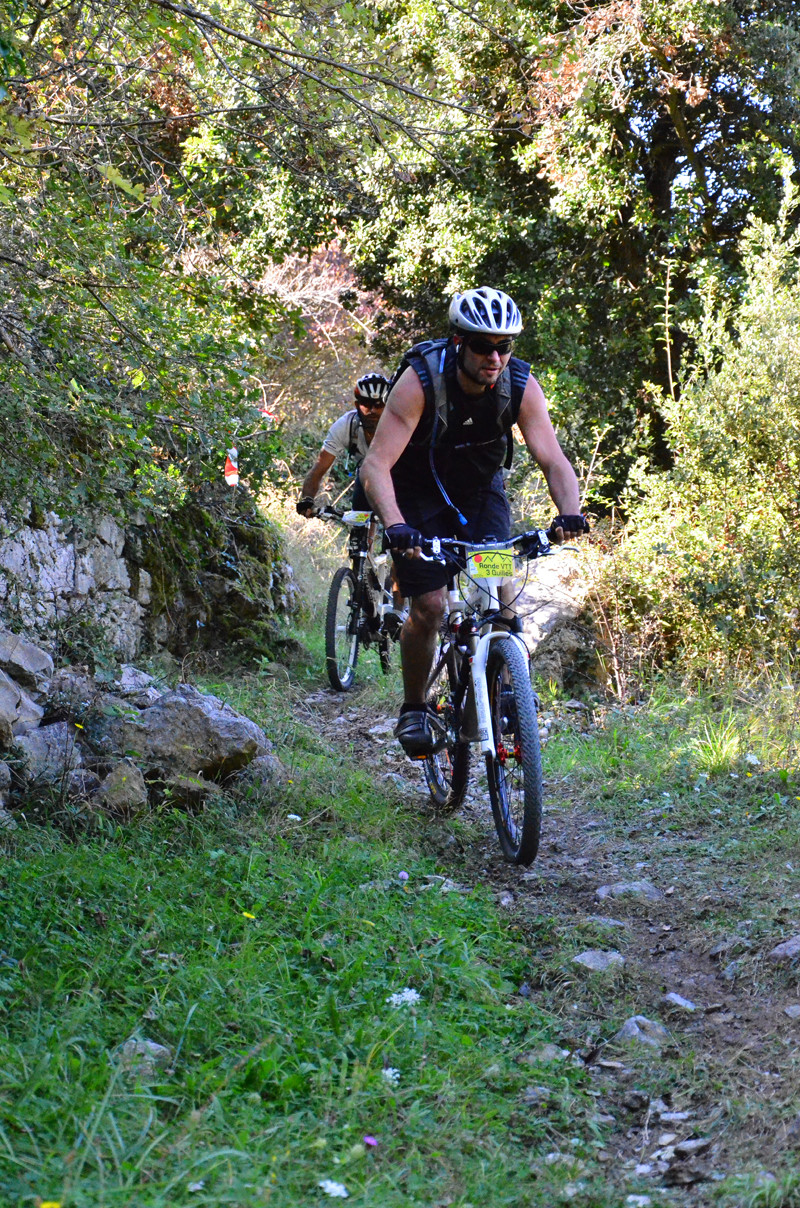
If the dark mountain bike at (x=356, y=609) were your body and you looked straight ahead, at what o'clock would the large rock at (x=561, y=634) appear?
The large rock is roughly at 8 o'clock from the dark mountain bike.

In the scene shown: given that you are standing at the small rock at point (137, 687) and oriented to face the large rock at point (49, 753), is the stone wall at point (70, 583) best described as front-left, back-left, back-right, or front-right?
back-right

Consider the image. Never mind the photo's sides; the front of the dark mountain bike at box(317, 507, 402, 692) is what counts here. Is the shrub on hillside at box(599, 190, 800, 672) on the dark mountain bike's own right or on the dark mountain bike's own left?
on the dark mountain bike's own left

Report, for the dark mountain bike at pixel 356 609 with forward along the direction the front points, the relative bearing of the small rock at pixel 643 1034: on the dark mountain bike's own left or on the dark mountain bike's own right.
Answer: on the dark mountain bike's own left

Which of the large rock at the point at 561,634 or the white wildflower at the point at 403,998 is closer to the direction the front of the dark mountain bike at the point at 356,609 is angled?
the white wildflower

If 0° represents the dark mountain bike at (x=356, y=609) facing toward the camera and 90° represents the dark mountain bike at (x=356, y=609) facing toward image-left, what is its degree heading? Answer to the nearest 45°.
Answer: approximately 45°

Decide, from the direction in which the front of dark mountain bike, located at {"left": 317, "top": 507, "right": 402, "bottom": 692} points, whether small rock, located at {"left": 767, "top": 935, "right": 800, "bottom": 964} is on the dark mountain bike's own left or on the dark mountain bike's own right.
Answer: on the dark mountain bike's own left
